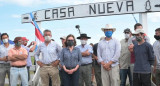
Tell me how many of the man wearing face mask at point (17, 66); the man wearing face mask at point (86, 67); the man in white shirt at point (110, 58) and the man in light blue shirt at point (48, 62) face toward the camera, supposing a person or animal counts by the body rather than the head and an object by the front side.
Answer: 4

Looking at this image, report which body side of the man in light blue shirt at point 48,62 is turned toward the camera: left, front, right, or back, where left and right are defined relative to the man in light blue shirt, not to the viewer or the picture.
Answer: front

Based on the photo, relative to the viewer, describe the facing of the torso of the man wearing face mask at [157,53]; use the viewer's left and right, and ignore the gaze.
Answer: facing the viewer and to the left of the viewer

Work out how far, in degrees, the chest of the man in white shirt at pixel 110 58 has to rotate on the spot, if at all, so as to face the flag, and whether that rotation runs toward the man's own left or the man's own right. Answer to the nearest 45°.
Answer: approximately 135° to the man's own right

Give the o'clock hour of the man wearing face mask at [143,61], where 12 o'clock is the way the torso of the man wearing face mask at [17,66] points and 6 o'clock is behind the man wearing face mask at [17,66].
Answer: the man wearing face mask at [143,61] is roughly at 10 o'clock from the man wearing face mask at [17,66].

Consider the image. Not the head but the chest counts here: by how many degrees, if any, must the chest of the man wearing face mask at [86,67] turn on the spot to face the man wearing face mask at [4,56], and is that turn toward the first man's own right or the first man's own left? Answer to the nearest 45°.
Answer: approximately 90° to the first man's own right

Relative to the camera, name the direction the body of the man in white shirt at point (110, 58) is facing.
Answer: toward the camera

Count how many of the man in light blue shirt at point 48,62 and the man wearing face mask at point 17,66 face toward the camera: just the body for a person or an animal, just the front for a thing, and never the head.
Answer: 2

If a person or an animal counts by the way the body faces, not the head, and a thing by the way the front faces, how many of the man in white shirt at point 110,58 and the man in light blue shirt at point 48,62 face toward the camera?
2

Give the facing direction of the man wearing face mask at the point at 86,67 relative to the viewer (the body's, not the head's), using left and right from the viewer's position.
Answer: facing the viewer

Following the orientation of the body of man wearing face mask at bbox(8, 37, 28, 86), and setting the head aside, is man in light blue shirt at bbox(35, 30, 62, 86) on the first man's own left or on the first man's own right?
on the first man's own left
